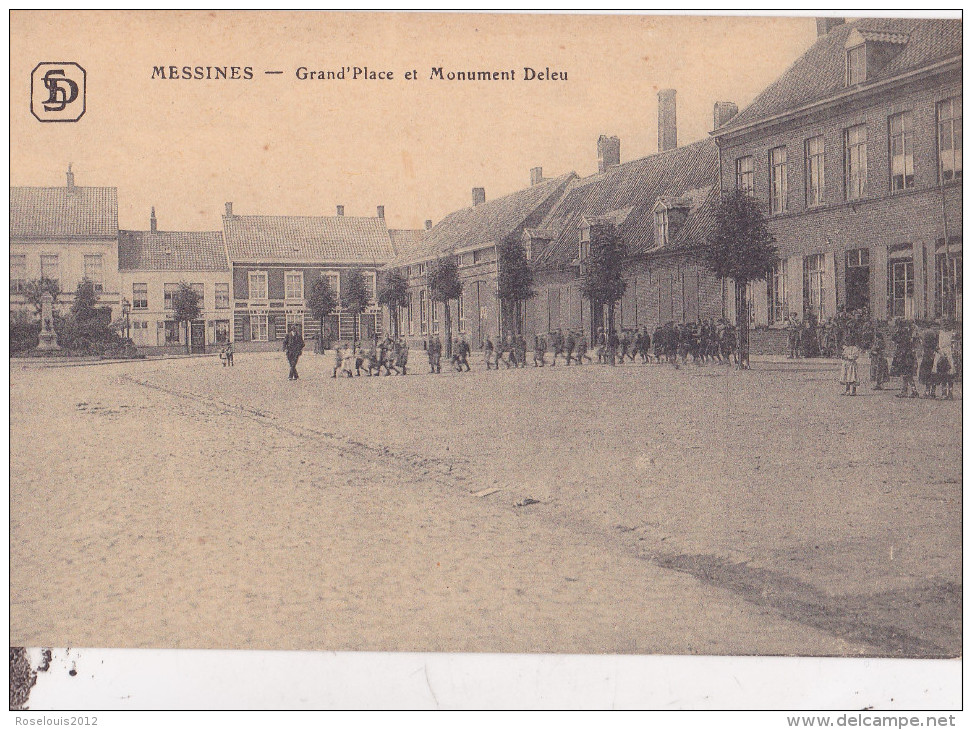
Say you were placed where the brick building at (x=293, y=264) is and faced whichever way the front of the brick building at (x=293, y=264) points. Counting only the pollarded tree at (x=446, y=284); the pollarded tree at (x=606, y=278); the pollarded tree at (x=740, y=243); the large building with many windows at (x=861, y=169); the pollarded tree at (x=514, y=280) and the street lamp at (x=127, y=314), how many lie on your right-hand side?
1

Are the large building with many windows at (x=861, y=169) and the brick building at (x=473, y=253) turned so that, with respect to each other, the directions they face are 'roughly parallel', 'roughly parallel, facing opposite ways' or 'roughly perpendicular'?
roughly parallel

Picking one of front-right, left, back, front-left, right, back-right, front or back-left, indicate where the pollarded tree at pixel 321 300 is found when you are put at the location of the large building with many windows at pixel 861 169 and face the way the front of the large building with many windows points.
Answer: front-right

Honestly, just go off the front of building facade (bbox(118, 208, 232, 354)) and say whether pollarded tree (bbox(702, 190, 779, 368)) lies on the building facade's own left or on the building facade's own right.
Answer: on the building facade's own left

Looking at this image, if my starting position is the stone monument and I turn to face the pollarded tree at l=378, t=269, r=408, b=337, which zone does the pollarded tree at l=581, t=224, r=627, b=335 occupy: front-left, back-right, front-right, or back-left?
front-right

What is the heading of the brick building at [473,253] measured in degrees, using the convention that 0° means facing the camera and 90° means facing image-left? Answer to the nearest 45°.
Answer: approximately 45°

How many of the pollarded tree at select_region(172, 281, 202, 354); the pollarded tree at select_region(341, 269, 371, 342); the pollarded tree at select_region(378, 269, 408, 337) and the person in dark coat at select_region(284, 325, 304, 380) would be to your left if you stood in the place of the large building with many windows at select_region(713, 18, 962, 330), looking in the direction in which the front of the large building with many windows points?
0

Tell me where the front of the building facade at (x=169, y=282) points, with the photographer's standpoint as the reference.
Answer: facing the viewer

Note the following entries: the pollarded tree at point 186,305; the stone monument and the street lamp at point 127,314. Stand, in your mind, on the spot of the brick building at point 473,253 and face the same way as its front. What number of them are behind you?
0

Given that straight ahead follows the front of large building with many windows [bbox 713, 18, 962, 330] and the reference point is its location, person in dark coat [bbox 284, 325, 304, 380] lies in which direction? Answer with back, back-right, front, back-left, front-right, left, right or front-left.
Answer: front-right

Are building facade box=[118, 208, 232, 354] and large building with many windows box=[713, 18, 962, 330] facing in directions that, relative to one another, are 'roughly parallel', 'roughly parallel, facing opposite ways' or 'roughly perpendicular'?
roughly perpendicular

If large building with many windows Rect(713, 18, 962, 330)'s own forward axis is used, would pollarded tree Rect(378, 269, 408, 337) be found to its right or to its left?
on its right

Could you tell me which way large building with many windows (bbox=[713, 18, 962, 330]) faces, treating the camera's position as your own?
facing the viewer and to the left of the viewer

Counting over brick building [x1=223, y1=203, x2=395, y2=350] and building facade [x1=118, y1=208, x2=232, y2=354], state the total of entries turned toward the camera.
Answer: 2
